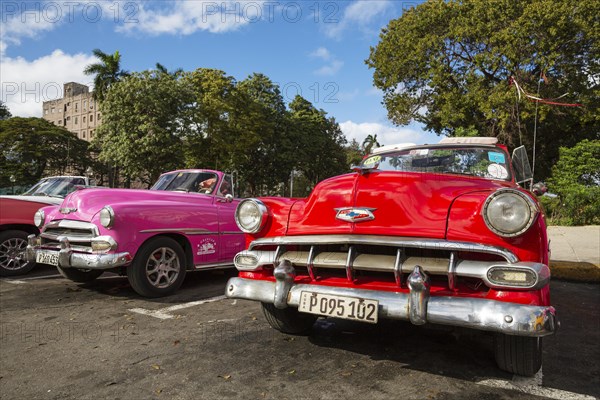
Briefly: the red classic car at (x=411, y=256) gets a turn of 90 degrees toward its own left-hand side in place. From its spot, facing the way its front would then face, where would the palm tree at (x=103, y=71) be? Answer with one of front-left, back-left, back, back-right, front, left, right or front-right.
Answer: back

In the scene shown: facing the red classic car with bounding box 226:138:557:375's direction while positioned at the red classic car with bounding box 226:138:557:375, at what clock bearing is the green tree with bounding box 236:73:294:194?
The green tree is roughly at 4 o'clock from the red classic car.

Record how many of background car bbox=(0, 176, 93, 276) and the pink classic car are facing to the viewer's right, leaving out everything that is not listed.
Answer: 0

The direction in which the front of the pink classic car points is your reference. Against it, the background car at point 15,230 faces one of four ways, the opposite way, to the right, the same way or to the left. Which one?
the same way

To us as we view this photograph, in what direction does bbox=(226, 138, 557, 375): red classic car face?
facing the viewer and to the left of the viewer

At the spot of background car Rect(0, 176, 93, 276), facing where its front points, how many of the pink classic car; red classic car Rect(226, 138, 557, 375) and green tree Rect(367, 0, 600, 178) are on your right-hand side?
0

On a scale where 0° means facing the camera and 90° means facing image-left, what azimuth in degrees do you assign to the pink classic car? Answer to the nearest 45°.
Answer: approximately 45°

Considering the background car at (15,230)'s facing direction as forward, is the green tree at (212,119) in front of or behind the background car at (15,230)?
behind

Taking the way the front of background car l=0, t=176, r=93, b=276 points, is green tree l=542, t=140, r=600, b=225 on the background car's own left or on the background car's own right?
on the background car's own left

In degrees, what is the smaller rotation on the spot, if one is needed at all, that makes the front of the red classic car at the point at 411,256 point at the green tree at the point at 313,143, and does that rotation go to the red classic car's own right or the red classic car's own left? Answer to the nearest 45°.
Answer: approximately 135° to the red classic car's own right

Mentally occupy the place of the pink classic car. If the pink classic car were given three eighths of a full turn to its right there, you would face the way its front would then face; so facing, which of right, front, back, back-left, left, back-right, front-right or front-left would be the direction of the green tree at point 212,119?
front

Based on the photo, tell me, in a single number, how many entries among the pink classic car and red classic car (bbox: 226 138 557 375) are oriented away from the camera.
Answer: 0

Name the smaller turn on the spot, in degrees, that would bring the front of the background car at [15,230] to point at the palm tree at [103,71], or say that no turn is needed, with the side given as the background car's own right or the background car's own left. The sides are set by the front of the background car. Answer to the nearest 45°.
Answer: approximately 135° to the background car's own right

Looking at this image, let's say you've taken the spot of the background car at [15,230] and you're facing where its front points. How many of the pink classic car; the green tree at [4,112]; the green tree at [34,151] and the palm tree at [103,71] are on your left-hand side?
1

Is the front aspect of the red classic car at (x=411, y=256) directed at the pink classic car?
no

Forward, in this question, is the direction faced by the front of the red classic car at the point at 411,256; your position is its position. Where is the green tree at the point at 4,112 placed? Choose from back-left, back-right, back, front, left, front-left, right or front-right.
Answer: right

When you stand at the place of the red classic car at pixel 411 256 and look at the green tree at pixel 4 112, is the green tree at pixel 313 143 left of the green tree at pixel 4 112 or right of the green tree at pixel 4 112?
right

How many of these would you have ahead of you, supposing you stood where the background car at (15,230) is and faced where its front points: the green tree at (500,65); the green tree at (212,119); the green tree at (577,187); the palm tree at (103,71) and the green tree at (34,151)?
0

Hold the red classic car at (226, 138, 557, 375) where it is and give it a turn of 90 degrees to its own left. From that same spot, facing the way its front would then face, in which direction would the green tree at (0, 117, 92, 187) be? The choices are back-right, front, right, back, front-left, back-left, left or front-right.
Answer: back

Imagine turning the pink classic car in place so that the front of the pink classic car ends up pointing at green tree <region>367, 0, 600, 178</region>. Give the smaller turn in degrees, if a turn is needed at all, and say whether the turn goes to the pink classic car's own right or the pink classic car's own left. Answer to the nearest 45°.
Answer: approximately 180°

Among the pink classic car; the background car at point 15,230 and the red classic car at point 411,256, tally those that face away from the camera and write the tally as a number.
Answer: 0
